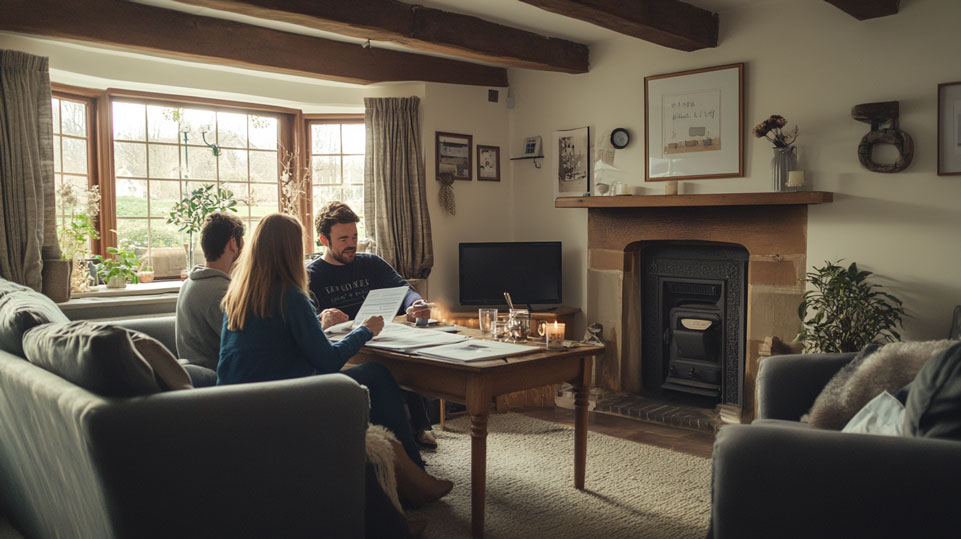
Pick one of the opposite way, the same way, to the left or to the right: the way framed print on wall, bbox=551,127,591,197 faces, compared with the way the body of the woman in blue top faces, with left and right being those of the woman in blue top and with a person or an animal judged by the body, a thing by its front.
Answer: the opposite way

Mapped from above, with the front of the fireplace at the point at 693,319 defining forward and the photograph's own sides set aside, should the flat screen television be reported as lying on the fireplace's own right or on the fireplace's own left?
on the fireplace's own right

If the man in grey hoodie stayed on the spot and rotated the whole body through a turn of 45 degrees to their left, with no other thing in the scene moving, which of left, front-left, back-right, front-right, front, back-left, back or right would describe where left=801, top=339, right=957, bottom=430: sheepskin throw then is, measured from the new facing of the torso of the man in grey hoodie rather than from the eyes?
back-right

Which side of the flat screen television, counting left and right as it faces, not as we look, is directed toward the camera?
front

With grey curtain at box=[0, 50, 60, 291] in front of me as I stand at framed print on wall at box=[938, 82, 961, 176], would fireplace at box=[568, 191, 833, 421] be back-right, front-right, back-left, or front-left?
front-right

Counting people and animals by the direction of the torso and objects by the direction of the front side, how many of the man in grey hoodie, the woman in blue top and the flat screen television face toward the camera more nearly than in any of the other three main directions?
1

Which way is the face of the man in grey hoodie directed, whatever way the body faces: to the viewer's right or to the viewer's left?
to the viewer's right

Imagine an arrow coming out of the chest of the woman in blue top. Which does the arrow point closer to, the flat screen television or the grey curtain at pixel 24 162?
the flat screen television

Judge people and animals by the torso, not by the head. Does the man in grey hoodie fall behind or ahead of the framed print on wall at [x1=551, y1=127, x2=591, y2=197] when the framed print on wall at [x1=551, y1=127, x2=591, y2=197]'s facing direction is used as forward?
ahead

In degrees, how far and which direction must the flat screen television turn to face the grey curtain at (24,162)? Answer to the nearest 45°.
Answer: approximately 45° to its right

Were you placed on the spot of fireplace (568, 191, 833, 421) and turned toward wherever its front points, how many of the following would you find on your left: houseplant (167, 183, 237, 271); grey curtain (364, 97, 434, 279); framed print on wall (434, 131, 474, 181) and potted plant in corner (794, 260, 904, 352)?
1

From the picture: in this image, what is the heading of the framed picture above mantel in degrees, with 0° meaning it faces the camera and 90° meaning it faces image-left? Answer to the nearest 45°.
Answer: approximately 45°

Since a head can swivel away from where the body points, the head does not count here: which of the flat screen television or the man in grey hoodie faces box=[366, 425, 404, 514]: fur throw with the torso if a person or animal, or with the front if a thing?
the flat screen television

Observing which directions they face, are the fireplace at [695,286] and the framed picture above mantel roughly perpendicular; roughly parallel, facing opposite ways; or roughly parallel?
roughly parallel

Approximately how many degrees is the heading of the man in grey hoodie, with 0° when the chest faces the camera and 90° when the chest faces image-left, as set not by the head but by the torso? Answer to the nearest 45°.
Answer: approximately 225°
